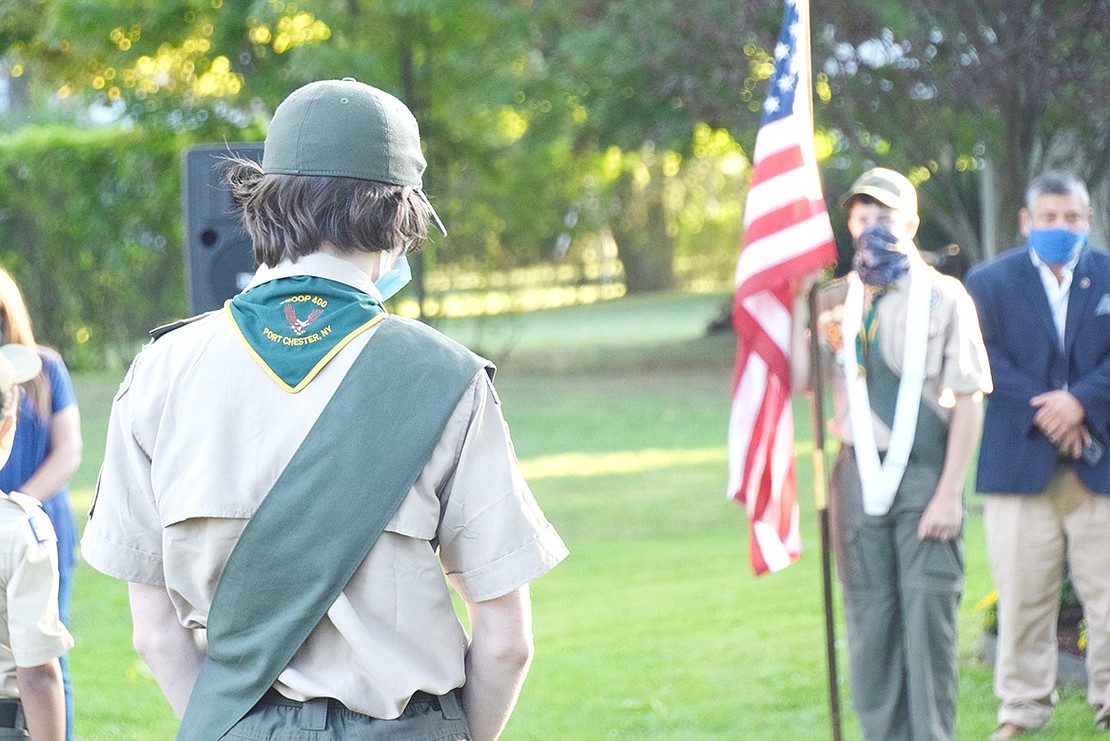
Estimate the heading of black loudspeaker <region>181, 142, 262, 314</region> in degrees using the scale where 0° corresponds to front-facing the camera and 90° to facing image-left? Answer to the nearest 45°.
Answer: approximately 0°

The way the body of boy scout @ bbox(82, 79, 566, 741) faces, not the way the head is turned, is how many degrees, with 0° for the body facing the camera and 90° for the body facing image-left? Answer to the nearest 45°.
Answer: approximately 180°

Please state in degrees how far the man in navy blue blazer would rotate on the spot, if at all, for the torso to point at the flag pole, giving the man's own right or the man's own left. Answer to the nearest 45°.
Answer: approximately 45° to the man's own right

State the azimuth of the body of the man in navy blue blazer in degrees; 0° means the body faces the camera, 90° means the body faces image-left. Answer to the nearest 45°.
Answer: approximately 0°

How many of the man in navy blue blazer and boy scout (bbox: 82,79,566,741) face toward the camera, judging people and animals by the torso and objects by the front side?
1

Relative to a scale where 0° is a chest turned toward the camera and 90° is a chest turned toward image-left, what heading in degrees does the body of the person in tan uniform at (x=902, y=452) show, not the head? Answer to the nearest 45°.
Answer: approximately 45°

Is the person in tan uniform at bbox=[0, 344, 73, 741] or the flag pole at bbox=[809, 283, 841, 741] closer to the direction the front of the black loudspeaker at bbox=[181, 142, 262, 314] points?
the person in tan uniform
